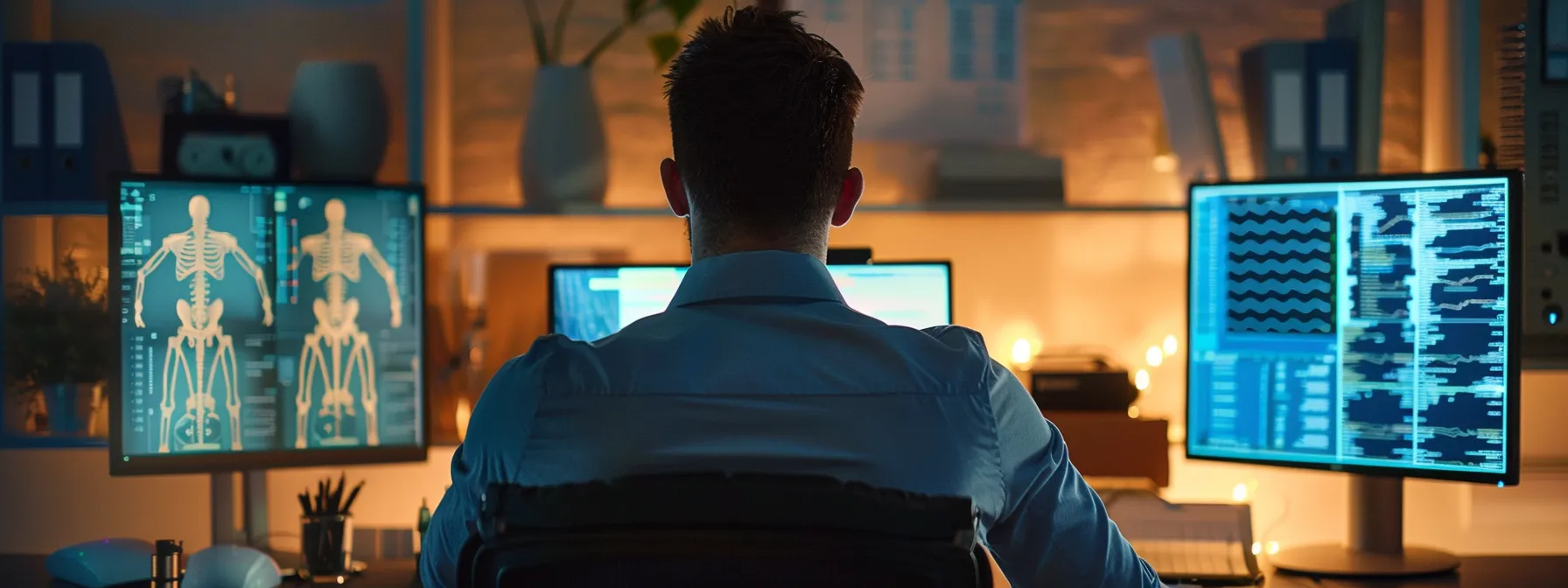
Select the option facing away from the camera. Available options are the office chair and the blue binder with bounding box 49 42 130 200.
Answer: the office chair

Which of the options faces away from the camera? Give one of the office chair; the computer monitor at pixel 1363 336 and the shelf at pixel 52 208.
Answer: the office chair

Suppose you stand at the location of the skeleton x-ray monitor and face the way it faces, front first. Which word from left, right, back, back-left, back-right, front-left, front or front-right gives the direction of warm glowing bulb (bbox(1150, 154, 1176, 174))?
left

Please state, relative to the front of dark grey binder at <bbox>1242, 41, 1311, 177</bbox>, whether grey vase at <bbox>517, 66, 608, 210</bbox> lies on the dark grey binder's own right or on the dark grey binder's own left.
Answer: on the dark grey binder's own right

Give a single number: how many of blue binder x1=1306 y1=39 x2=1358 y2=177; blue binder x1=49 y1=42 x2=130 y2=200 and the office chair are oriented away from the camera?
1

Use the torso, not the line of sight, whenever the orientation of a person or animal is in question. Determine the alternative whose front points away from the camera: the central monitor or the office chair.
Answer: the office chair

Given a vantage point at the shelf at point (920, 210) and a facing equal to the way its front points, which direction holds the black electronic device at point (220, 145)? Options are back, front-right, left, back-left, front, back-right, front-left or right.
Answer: right

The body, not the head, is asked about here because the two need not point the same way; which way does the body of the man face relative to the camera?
away from the camera

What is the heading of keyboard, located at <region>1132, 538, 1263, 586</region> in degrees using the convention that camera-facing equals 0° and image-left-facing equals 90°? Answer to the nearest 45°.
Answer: approximately 0°

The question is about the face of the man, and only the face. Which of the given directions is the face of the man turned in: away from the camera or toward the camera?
away from the camera

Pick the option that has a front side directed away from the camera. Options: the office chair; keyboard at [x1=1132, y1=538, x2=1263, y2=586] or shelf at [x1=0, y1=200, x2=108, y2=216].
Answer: the office chair
